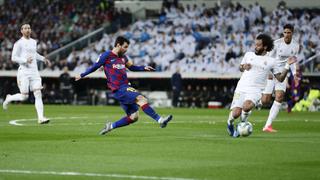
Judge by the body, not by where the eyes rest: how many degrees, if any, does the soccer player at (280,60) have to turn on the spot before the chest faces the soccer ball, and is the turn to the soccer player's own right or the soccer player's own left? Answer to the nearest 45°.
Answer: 0° — they already face it

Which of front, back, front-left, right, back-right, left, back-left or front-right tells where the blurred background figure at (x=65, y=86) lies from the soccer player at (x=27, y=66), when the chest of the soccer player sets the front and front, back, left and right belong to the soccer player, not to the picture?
back-left

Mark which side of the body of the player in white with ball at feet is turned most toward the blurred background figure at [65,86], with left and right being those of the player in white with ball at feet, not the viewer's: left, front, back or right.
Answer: right

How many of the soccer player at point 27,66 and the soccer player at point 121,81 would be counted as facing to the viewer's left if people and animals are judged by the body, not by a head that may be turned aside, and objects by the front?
0

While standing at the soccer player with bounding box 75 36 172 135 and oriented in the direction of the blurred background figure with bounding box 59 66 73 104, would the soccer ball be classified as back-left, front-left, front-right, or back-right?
back-right

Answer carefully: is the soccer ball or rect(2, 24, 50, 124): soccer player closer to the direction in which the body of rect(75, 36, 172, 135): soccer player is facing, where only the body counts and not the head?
the soccer ball

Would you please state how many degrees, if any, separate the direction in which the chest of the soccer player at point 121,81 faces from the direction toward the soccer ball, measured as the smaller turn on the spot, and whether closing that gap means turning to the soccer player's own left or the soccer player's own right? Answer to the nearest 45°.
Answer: approximately 45° to the soccer player's own left

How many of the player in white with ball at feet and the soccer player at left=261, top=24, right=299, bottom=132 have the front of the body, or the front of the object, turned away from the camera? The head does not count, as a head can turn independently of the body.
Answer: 0

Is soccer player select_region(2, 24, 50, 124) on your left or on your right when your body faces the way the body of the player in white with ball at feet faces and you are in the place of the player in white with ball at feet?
on your right
